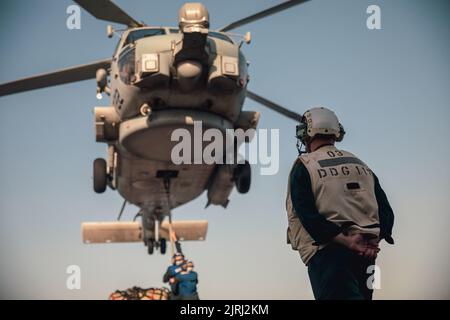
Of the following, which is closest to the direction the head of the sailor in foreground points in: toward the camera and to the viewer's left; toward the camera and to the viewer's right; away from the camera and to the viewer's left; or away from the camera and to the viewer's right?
away from the camera and to the viewer's left

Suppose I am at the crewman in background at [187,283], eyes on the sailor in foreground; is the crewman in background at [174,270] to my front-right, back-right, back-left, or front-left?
back-right

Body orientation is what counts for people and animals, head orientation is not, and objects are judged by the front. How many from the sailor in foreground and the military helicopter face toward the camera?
1

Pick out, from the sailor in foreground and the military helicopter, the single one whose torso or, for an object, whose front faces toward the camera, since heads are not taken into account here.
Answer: the military helicopter

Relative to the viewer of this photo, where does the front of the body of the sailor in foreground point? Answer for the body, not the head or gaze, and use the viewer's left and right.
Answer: facing away from the viewer and to the left of the viewer

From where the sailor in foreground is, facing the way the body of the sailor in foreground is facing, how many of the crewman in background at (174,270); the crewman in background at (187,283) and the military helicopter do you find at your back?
0

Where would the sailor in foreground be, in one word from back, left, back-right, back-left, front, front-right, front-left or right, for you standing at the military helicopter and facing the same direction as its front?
front

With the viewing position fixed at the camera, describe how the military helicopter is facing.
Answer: facing the viewer
